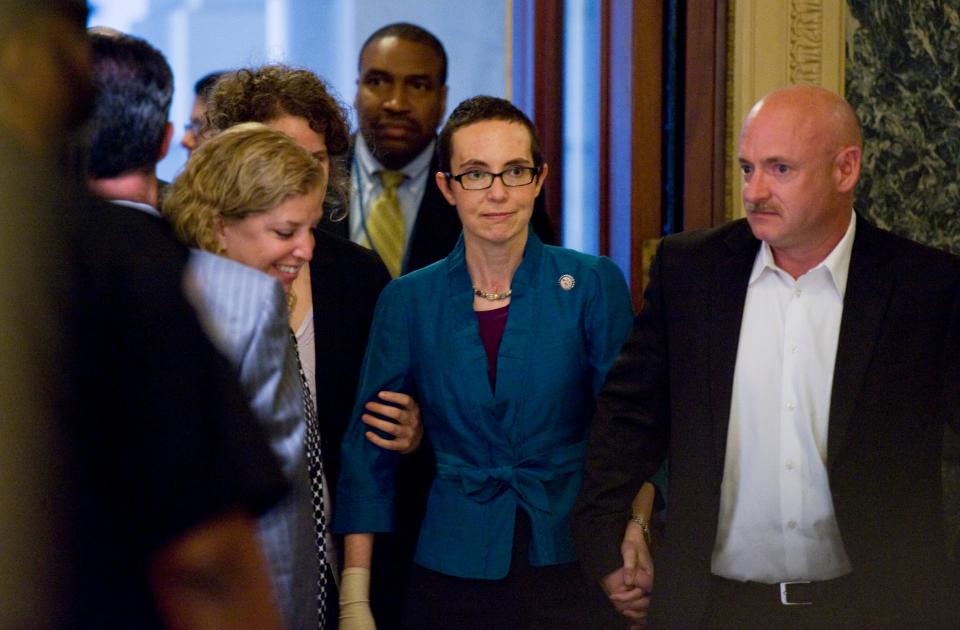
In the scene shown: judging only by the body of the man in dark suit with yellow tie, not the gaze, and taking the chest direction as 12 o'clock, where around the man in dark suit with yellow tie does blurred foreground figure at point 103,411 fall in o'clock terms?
The blurred foreground figure is roughly at 12 o'clock from the man in dark suit with yellow tie.

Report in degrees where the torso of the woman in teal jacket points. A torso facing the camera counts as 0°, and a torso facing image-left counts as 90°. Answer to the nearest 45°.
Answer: approximately 0°

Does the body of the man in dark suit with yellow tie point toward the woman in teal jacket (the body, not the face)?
yes

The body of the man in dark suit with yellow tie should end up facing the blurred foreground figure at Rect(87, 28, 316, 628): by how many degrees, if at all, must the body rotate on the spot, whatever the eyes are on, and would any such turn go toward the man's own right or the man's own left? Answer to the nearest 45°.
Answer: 0° — they already face them

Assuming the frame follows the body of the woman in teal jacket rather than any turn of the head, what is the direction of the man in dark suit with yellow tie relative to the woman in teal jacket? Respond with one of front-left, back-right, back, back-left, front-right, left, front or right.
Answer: back

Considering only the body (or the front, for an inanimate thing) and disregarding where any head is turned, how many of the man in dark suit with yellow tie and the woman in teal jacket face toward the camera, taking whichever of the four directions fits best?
2

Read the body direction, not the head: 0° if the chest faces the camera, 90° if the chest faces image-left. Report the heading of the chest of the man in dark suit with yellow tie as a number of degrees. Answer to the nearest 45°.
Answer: approximately 0°

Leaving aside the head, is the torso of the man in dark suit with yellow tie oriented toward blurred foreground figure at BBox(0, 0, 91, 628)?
yes
